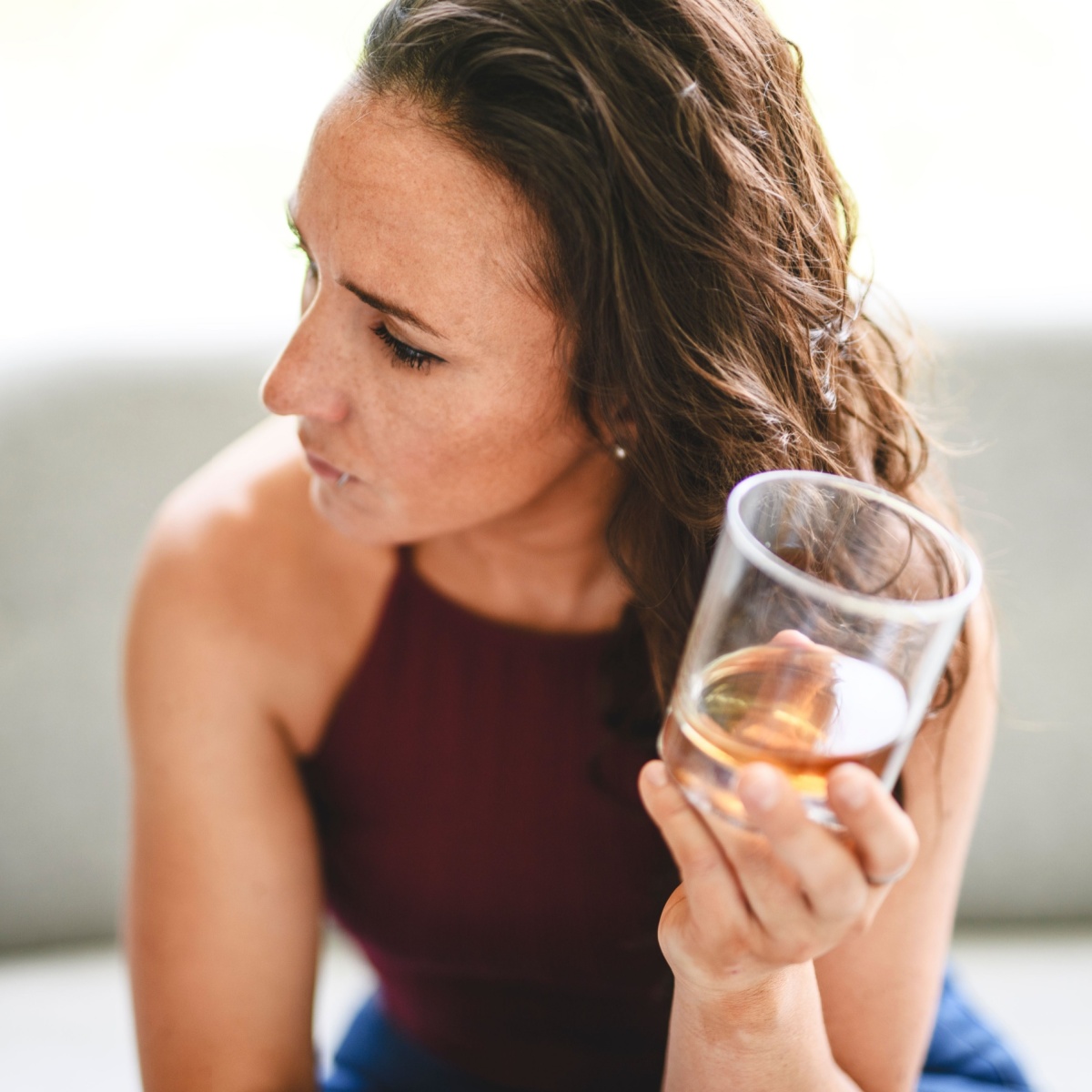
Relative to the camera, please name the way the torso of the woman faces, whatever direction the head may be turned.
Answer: toward the camera

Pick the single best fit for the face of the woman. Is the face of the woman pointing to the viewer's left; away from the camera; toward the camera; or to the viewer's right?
to the viewer's left

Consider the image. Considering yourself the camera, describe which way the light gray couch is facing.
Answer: facing the viewer
